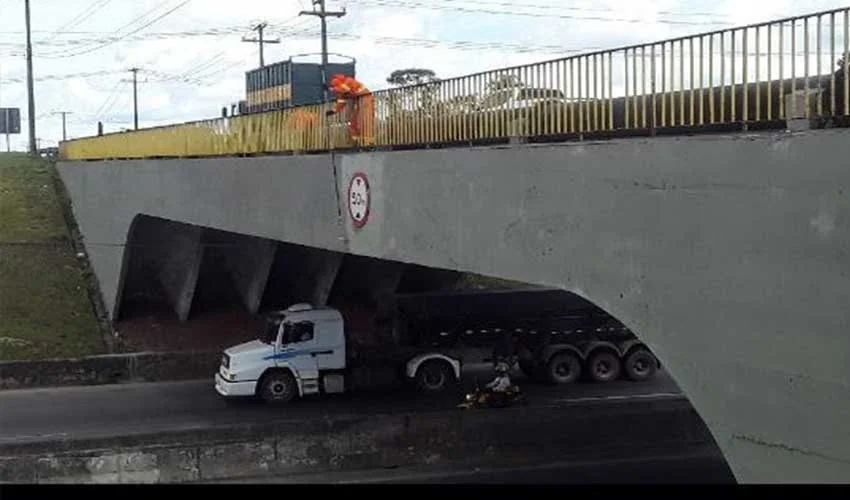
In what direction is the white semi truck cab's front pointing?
to the viewer's left

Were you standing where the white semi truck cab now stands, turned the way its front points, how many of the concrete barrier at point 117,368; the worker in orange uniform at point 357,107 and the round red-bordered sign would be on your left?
2

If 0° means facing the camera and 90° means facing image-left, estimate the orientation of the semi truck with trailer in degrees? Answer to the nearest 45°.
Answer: approximately 90°

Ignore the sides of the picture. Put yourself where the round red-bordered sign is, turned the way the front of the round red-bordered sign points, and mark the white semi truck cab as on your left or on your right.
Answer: on your right

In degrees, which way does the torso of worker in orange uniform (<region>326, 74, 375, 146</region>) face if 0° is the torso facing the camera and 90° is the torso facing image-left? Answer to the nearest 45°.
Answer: approximately 90°
